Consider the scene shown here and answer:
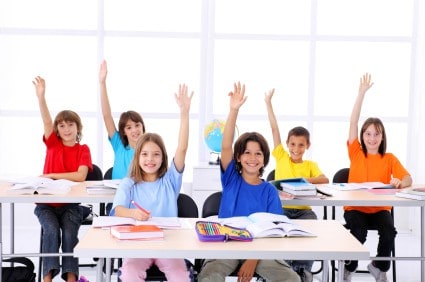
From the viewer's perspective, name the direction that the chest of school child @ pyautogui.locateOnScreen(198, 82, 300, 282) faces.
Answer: toward the camera

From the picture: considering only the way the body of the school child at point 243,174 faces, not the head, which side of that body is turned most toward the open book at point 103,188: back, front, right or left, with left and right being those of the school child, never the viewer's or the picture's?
right

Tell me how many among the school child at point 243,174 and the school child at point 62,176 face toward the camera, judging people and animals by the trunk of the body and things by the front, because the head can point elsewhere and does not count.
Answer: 2

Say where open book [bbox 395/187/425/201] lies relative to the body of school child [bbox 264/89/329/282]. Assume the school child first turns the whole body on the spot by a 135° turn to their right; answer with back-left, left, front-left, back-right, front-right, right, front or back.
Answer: back

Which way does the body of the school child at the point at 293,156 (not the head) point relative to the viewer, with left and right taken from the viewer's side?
facing the viewer

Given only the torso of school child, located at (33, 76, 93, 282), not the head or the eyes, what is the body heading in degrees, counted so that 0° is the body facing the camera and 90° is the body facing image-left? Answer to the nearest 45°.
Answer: approximately 0°

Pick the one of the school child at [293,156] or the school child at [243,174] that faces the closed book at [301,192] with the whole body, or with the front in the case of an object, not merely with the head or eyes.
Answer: the school child at [293,156]

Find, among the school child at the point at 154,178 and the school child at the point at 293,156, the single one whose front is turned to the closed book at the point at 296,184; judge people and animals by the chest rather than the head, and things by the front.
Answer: the school child at the point at 293,156

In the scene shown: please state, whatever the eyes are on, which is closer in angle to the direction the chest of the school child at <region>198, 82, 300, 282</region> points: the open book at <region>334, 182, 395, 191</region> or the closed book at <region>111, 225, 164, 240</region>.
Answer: the closed book
